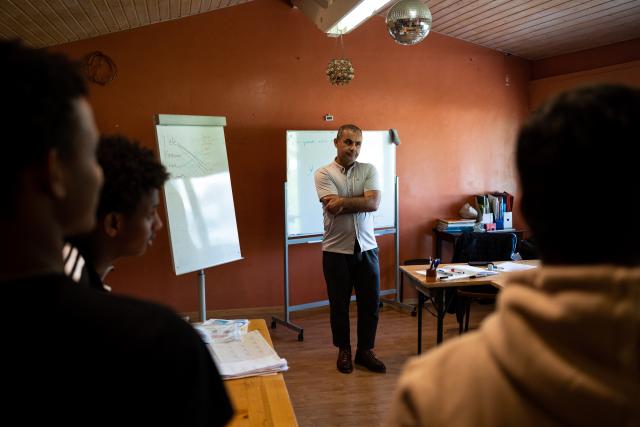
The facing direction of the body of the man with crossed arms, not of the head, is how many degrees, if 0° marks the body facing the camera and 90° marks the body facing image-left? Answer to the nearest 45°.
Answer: approximately 0°

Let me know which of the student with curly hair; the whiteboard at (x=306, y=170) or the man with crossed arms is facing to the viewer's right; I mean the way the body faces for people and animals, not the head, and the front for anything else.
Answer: the student with curly hair

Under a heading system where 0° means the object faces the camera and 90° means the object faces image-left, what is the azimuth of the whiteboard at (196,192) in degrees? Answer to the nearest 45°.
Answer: approximately 315°

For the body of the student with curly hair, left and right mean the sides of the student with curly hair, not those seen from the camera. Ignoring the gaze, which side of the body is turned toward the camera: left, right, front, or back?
right

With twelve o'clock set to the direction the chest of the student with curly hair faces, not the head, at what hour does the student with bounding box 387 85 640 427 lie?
The student is roughly at 2 o'clock from the student with curly hair.

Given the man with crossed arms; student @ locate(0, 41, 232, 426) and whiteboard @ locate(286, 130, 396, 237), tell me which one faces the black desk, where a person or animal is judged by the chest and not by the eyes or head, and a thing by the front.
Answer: the student

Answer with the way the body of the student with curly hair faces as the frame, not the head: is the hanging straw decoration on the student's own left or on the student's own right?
on the student's own left

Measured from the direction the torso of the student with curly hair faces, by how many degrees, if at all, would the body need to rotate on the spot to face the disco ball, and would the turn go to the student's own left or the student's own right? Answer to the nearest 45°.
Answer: approximately 45° to the student's own left

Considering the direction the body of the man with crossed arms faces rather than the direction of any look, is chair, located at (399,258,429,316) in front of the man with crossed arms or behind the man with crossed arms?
behind

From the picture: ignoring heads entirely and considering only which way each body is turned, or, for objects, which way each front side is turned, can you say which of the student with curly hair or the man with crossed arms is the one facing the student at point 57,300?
the man with crossed arms

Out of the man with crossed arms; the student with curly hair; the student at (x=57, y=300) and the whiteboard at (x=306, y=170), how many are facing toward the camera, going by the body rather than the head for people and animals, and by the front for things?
2

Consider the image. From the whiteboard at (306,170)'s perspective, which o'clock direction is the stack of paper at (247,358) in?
The stack of paper is roughly at 12 o'clock from the whiteboard.
